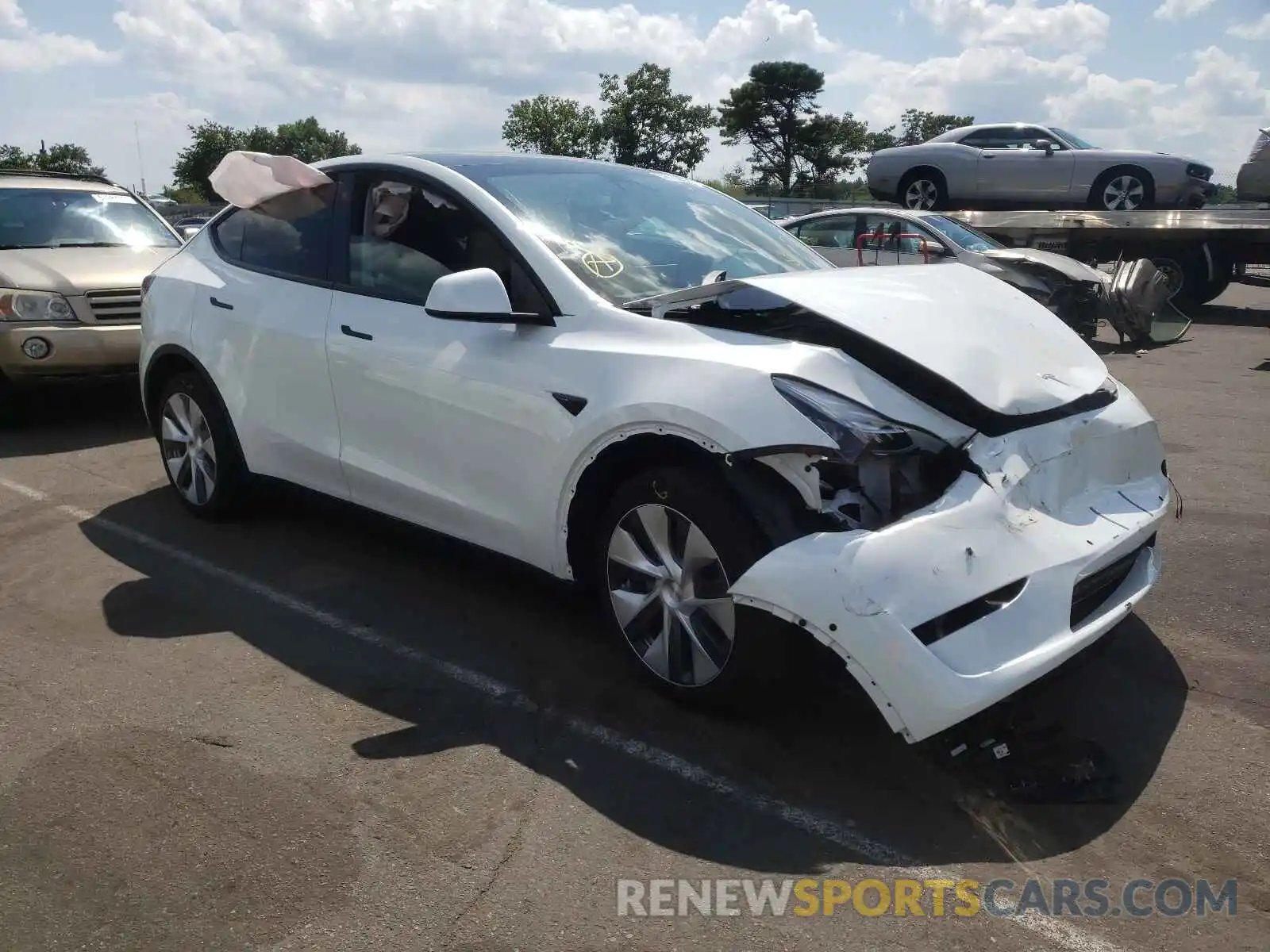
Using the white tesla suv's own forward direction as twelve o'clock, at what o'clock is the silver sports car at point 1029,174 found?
The silver sports car is roughly at 8 o'clock from the white tesla suv.

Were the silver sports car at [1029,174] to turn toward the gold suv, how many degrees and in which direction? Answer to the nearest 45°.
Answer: approximately 135° to its right

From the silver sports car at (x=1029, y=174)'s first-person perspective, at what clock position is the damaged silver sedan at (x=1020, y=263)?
the damaged silver sedan at (x=1020, y=263) is roughly at 3 o'clock from the silver sports car at (x=1029, y=174).

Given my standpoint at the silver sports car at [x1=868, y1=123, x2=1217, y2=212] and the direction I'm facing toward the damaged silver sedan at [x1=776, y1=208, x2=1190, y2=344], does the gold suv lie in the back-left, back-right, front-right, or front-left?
front-right

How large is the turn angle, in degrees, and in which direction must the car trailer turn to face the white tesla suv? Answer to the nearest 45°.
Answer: approximately 90° to its right

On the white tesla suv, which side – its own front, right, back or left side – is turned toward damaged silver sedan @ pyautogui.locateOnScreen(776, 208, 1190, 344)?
left

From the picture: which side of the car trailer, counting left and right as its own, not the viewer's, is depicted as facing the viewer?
right

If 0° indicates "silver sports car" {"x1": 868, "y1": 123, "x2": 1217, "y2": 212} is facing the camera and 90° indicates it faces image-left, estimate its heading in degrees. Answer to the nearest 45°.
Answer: approximately 270°

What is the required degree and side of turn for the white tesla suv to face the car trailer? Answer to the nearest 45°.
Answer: approximately 90° to its left

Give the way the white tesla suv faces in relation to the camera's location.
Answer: facing the viewer and to the right of the viewer

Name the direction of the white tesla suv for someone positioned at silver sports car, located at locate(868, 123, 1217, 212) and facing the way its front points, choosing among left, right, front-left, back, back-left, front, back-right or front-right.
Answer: right
